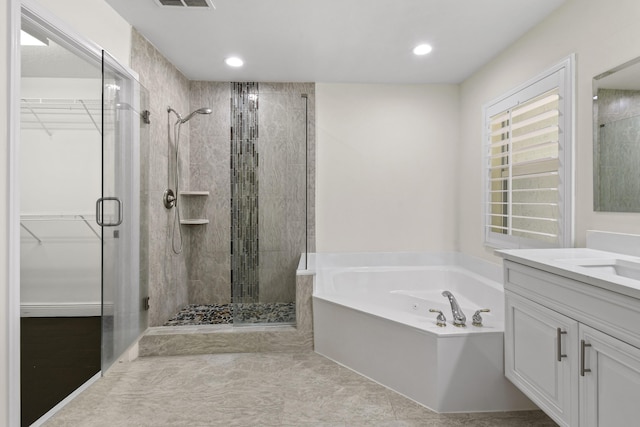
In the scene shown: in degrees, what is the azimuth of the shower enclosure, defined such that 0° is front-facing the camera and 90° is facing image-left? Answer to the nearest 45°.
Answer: approximately 0°

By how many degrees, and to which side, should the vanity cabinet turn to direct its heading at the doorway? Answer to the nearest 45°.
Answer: approximately 45° to its right

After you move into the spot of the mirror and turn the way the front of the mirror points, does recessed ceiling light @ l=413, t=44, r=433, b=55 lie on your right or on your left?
on your right

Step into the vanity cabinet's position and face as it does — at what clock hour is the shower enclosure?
The shower enclosure is roughly at 2 o'clock from the vanity cabinet.

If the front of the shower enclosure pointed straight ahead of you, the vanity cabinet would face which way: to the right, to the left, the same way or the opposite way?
to the right

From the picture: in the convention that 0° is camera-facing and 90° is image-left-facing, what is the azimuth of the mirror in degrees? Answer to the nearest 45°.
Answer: approximately 45°

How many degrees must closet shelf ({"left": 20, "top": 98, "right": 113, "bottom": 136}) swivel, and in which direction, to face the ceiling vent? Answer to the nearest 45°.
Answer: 0° — it already faces it
